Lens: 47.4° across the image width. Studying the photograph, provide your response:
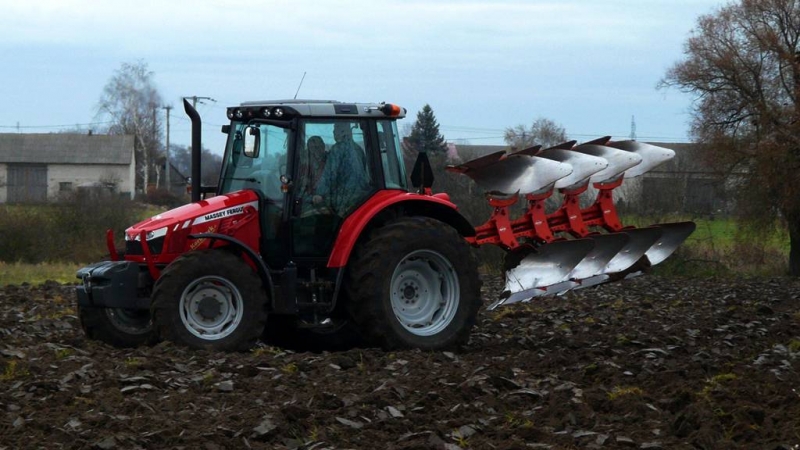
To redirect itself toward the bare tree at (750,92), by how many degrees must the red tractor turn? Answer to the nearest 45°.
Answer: approximately 180°

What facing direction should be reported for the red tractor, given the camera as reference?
facing the viewer and to the left of the viewer
